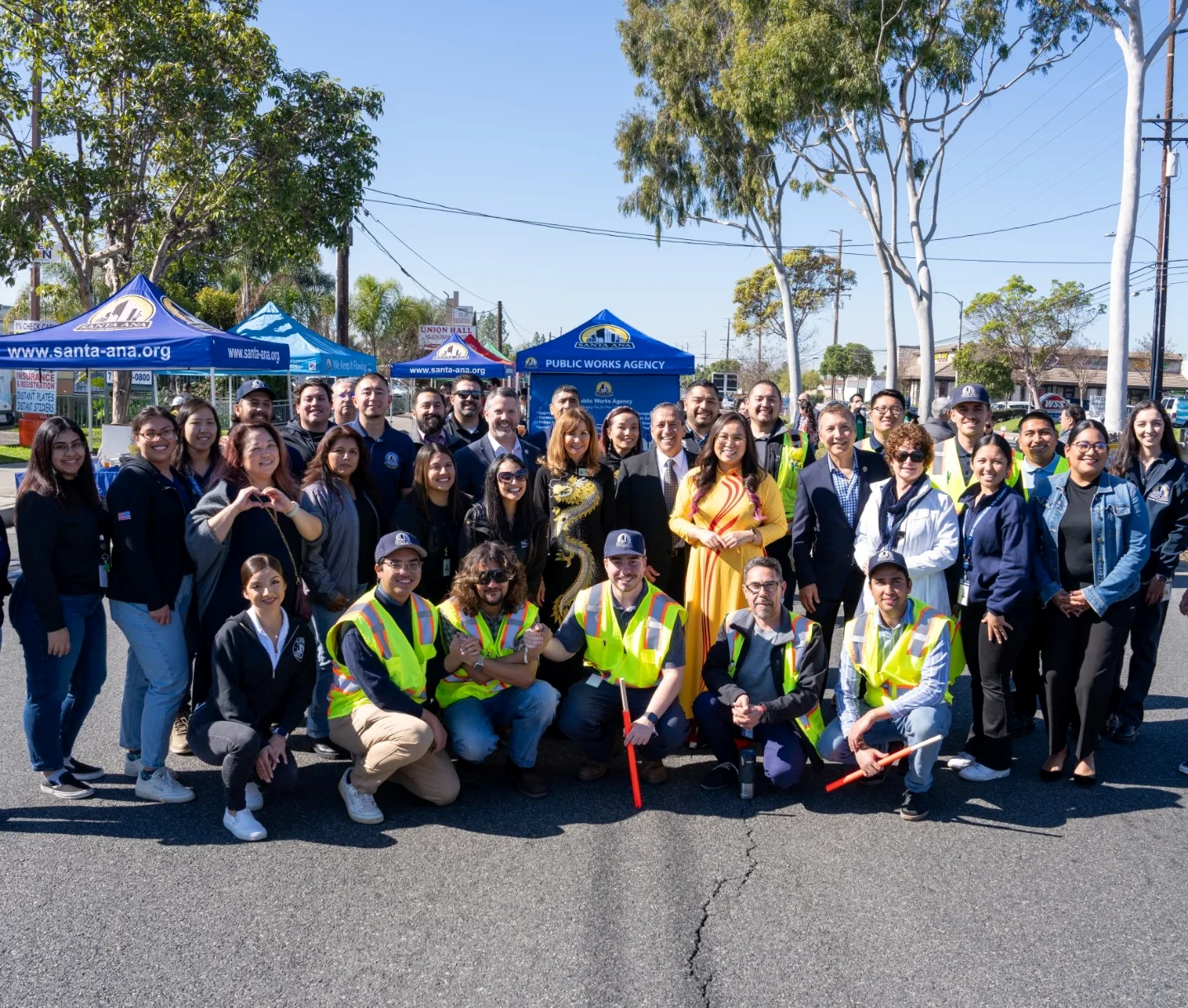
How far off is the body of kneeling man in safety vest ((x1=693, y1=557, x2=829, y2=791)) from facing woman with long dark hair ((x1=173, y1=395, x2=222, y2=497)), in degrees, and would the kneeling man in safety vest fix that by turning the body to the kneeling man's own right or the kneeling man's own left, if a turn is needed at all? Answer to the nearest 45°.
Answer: approximately 90° to the kneeling man's own right

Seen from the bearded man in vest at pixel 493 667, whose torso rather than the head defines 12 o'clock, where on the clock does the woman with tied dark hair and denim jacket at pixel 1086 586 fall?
The woman with tied dark hair and denim jacket is roughly at 9 o'clock from the bearded man in vest.

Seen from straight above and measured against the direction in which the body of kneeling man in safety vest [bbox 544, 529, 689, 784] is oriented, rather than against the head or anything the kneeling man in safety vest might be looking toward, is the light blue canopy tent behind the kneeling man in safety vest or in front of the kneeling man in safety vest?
behind

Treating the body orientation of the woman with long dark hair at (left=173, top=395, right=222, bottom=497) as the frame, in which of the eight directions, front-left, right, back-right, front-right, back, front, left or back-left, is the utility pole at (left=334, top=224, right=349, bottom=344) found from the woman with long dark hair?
back

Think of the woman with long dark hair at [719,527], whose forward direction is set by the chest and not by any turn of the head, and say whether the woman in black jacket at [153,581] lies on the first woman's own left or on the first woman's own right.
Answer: on the first woman's own right

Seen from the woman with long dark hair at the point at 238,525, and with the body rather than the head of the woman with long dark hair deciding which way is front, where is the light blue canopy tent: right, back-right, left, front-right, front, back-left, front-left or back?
back

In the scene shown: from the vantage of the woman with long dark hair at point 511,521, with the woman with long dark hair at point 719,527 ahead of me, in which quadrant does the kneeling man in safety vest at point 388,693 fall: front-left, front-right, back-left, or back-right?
back-right
